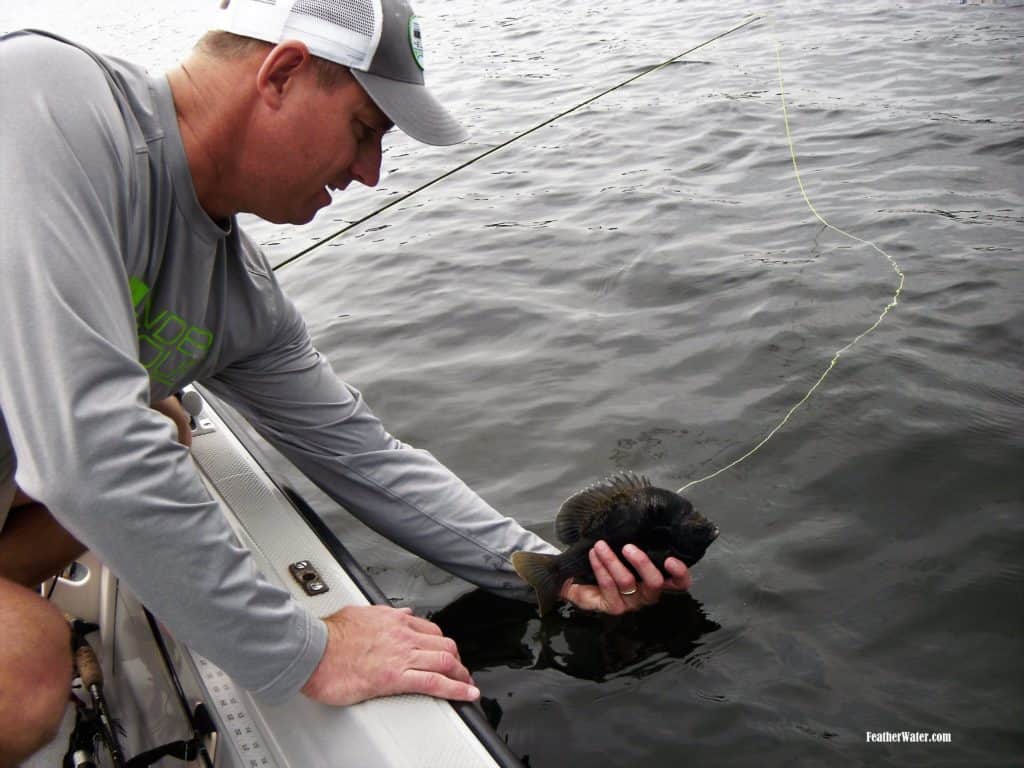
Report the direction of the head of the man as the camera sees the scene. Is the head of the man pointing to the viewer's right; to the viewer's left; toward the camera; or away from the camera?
to the viewer's right

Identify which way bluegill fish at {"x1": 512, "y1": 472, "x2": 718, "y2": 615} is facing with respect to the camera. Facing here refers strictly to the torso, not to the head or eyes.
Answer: to the viewer's right
